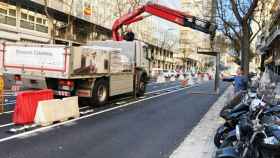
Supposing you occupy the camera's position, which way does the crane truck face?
facing away from the viewer and to the right of the viewer

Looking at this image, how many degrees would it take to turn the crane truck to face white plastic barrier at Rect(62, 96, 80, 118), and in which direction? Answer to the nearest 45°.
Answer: approximately 135° to its right
